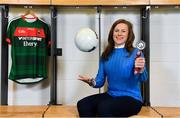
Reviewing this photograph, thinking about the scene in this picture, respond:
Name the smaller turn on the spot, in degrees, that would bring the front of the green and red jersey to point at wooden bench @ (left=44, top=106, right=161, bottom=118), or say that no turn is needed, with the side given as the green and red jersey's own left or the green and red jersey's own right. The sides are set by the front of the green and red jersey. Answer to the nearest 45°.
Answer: approximately 45° to the green and red jersey's own left

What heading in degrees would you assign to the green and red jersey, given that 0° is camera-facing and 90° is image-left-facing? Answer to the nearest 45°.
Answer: approximately 0°

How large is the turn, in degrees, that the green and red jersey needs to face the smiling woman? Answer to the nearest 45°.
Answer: approximately 45° to its left

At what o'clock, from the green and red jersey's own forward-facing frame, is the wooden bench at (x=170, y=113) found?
The wooden bench is roughly at 10 o'clock from the green and red jersey.
